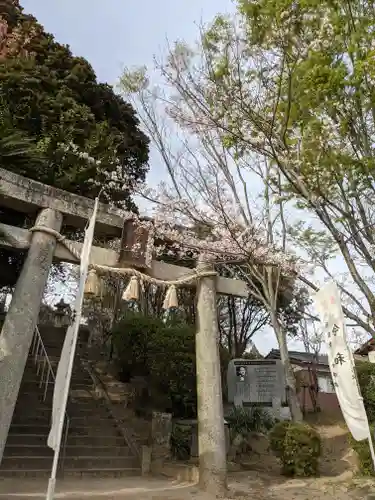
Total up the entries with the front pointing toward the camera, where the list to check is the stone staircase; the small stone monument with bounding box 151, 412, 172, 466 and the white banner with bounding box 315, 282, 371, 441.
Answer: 3

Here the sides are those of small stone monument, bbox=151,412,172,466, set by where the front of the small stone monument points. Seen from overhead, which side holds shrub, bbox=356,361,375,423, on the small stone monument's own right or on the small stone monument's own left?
on the small stone monument's own left

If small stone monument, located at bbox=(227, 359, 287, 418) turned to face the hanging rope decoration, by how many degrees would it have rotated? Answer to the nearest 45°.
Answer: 0° — it already faces it

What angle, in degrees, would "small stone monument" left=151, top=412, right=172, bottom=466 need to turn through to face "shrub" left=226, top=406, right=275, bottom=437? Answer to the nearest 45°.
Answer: approximately 135° to its left

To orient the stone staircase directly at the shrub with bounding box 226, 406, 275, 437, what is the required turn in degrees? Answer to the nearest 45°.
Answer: approximately 90° to its left

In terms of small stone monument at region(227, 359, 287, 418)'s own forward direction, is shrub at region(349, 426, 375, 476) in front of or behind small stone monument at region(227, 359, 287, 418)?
in front

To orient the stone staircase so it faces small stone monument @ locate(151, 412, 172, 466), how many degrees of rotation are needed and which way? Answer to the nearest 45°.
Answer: approximately 90° to its left

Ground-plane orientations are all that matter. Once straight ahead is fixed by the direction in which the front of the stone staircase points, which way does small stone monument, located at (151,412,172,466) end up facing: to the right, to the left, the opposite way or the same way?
the same way

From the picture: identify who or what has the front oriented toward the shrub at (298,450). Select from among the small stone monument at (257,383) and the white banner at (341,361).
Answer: the small stone monument

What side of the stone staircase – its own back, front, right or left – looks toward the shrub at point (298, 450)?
left

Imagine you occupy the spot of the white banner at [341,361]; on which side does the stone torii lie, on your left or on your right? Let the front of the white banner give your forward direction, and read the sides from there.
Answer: on your right

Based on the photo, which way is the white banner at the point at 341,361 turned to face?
toward the camera

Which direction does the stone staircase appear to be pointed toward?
toward the camera

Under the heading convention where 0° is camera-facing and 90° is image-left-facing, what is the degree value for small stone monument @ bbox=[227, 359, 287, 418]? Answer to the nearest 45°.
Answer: approximately 0°

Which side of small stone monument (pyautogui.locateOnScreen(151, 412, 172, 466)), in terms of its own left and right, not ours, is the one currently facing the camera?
front

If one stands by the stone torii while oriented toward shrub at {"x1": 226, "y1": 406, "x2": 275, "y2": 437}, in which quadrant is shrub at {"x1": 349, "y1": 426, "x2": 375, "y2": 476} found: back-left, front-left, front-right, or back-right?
front-right

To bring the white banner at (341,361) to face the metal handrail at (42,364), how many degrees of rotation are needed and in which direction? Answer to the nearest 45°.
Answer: approximately 90° to its right
